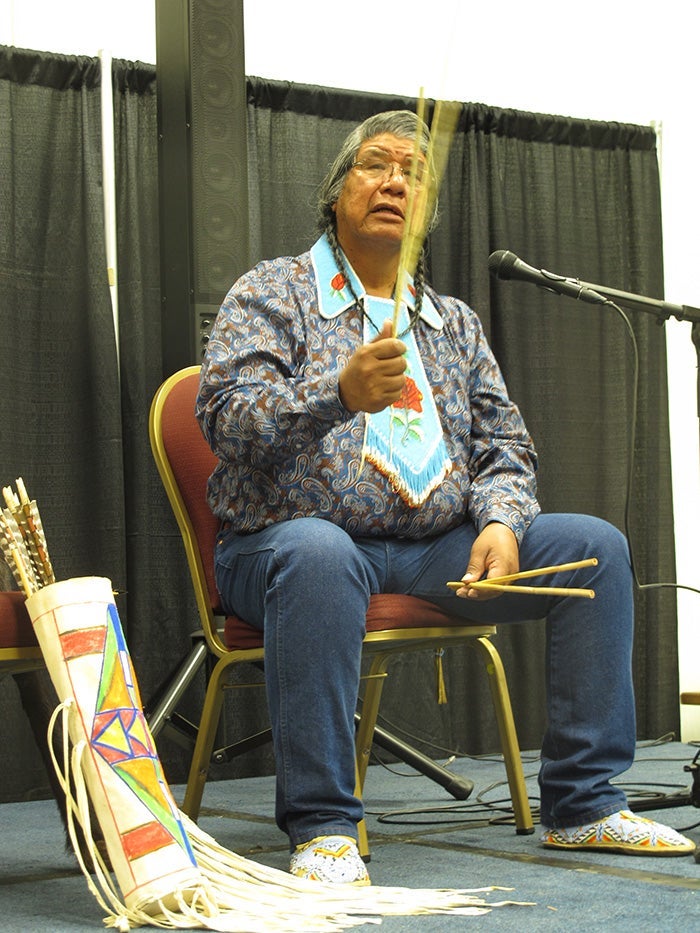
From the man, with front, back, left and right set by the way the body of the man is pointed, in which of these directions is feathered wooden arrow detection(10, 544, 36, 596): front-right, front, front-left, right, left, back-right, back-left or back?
right

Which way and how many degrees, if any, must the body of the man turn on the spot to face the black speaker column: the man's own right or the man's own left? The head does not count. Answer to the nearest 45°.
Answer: approximately 180°

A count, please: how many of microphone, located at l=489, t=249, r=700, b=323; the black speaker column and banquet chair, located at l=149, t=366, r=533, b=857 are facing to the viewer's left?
1

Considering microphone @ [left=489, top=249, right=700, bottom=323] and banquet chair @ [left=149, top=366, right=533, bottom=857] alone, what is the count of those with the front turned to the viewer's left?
1

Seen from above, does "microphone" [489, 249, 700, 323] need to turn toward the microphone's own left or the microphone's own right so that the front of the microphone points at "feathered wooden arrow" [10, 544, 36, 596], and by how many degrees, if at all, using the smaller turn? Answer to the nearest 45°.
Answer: approximately 45° to the microphone's own left

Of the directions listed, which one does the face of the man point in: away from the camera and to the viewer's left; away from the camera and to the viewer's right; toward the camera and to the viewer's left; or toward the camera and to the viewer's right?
toward the camera and to the viewer's right

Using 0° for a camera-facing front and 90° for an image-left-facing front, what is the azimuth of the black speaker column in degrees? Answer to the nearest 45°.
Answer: approximately 315°

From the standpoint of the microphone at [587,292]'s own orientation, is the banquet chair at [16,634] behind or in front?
in front

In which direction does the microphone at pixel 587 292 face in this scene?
to the viewer's left

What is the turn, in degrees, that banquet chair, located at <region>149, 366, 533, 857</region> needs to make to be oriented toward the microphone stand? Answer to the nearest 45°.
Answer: approximately 45° to its left

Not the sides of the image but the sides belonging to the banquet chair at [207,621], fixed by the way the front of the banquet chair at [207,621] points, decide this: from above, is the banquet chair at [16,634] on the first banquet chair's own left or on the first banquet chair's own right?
on the first banquet chair's own right
